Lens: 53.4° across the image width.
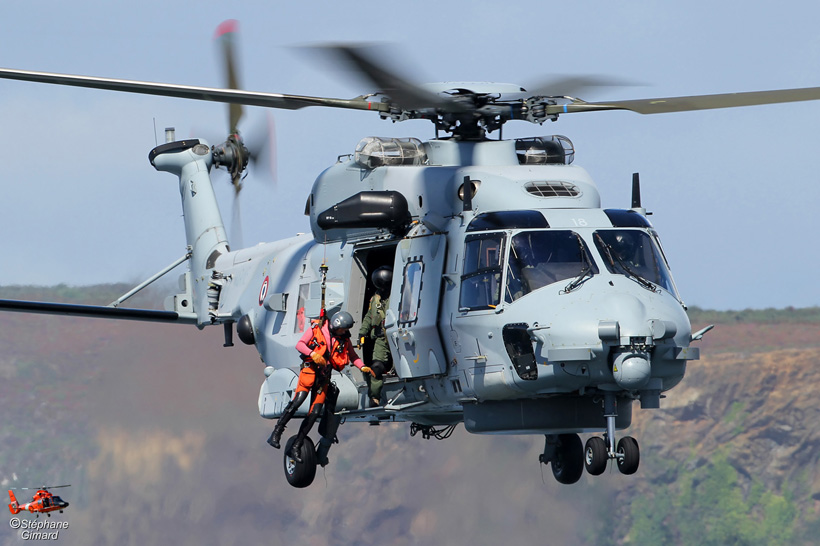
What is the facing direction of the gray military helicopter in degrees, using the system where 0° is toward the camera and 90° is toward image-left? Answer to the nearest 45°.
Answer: approximately 315°

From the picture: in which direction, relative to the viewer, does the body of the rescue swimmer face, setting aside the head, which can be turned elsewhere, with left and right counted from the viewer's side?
facing the viewer and to the right of the viewer
